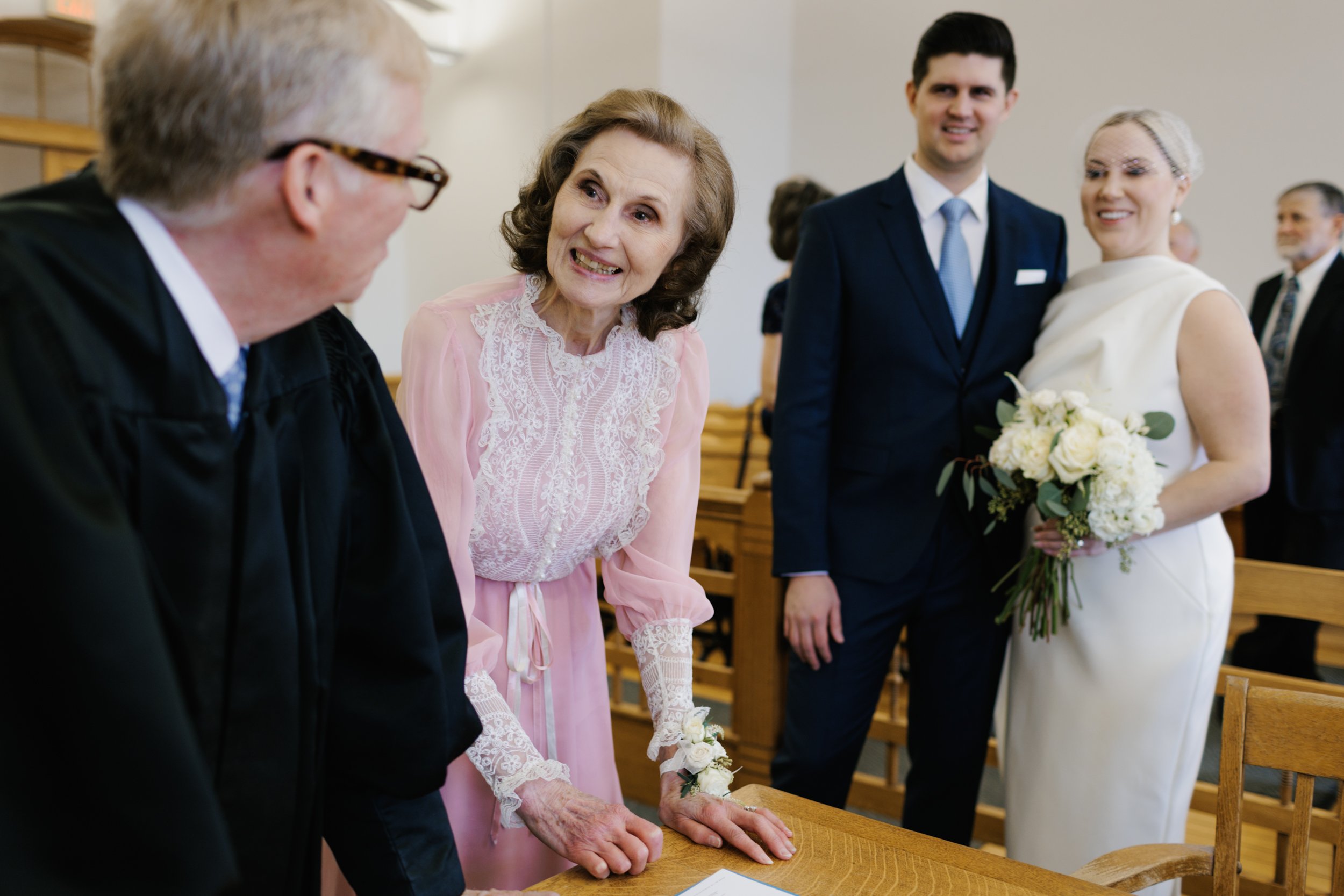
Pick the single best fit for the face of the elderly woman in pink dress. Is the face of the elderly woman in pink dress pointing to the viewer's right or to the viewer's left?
to the viewer's left

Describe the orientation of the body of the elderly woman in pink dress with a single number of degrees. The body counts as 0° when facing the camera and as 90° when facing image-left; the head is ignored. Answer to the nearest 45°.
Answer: approximately 0°

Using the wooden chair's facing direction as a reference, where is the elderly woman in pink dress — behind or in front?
in front

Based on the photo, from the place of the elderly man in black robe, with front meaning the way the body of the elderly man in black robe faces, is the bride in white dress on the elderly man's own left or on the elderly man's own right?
on the elderly man's own left

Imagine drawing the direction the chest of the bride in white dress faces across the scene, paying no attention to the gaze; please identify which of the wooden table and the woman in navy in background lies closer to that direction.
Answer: the wooden table
